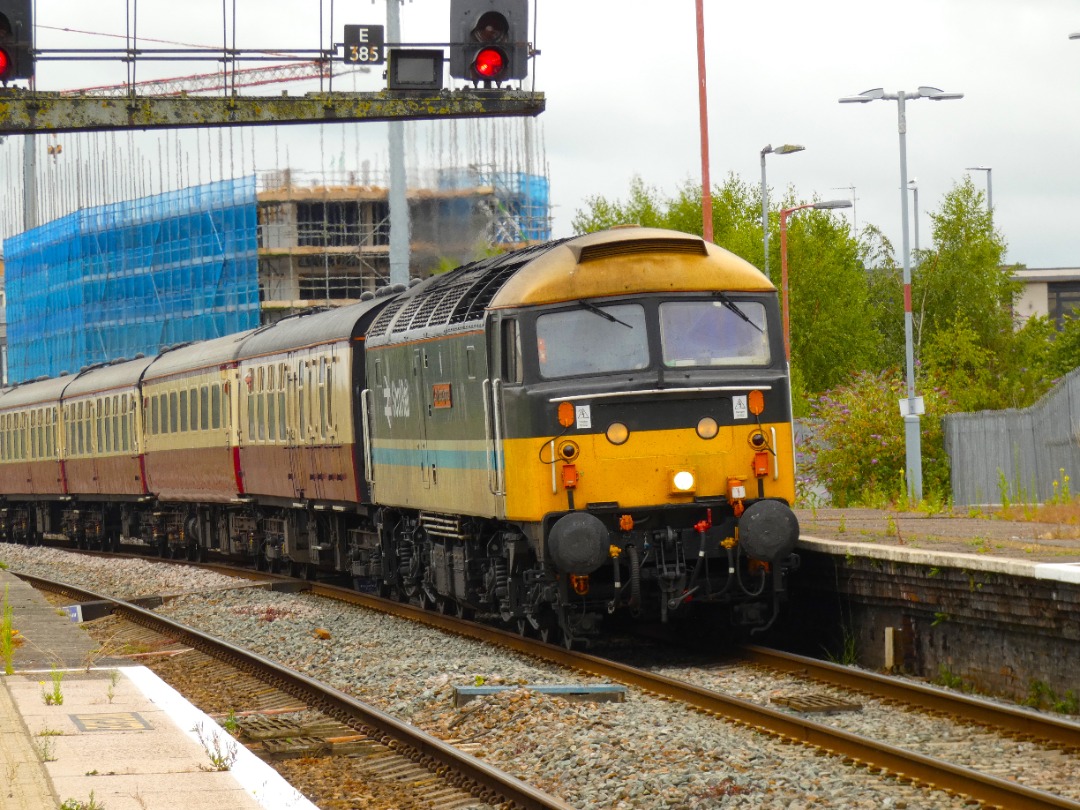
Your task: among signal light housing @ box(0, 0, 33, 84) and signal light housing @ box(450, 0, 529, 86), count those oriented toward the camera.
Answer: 2

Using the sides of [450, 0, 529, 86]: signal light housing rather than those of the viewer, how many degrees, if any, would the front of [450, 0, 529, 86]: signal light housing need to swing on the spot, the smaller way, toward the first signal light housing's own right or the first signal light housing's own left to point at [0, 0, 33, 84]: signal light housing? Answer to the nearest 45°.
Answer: approximately 90° to the first signal light housing's own right

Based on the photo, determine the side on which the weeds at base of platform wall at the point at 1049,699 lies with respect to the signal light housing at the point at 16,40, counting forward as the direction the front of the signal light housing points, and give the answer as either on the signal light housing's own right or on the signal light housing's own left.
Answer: on the signal light housing's own left

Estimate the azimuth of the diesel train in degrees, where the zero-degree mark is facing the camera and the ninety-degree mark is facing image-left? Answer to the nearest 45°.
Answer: approximately 315°

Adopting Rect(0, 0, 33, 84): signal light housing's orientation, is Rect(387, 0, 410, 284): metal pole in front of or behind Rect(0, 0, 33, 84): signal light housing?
behind

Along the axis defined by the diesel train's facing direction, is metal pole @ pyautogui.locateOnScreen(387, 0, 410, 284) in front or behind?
behind

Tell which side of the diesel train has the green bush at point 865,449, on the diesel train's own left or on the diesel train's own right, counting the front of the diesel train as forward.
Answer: on the diesel train's own left

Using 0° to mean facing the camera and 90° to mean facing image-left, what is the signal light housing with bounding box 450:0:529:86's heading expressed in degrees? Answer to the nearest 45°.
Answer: approximately 0°
